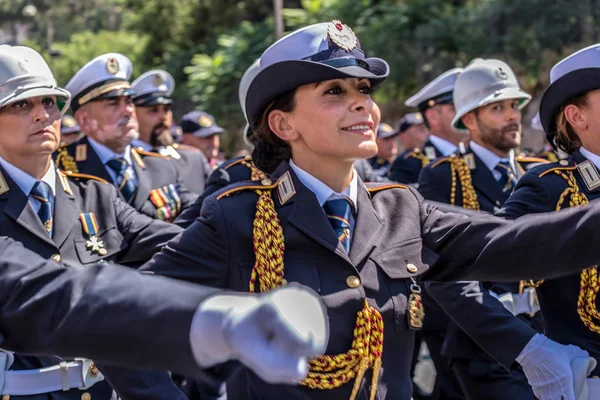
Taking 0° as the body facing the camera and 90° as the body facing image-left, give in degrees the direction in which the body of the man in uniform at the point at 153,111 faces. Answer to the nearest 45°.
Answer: approximately 315°

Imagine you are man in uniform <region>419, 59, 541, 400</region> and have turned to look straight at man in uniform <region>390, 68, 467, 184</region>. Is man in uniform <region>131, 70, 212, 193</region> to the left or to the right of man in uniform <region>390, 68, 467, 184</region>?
left

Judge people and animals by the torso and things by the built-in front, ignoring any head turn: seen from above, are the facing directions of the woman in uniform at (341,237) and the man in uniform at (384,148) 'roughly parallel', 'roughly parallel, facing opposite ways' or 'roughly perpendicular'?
roughly parallel

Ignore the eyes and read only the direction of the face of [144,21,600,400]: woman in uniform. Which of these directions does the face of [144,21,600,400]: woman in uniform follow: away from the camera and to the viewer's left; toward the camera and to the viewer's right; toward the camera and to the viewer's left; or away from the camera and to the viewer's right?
toward the camera and to the viewer's right

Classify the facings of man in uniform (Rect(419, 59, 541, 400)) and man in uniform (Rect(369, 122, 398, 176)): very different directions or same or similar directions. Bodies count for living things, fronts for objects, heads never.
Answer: same or similar directions

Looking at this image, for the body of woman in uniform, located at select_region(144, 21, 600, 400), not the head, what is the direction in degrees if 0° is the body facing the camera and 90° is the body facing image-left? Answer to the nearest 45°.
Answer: approximately 315°

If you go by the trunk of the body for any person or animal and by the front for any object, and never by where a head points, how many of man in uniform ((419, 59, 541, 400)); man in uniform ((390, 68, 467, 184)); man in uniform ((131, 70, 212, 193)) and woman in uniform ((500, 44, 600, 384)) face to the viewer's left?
0

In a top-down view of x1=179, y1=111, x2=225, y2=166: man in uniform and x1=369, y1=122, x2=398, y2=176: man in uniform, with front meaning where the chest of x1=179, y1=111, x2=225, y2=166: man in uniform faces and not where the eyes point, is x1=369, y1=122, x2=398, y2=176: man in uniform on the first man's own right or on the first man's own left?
on the first man's own left
